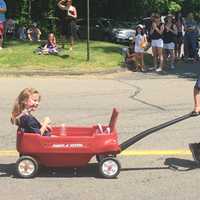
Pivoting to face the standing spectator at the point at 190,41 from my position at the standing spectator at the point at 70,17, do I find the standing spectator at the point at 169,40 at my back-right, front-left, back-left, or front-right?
front-right

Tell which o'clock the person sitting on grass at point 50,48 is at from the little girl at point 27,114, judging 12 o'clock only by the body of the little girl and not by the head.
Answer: The person sitting on grass is roughly at 9 o'clock from the little girl.

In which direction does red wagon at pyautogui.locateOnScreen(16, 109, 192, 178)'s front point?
to the viewer's right

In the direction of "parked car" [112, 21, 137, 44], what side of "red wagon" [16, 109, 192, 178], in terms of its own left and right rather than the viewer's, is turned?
left

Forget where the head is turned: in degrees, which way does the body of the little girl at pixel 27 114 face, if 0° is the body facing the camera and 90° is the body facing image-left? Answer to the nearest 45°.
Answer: approximately 270°

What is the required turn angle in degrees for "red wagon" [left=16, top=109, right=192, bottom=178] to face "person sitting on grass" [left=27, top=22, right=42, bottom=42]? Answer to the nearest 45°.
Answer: approximately 90° to its left

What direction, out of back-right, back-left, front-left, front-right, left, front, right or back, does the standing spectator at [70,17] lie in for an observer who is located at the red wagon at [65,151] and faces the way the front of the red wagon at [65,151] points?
left

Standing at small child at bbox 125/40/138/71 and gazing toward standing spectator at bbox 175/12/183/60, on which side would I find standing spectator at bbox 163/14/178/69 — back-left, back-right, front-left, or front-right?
front-right

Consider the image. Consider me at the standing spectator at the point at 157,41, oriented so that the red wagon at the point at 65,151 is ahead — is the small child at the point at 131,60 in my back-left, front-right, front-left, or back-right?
front-right

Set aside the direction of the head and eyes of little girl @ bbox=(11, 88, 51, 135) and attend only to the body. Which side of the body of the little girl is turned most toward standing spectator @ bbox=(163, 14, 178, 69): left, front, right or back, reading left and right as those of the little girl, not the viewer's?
left

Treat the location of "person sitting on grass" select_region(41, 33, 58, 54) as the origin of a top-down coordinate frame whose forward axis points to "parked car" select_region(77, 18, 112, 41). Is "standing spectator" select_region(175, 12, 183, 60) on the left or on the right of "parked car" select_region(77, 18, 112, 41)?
right
